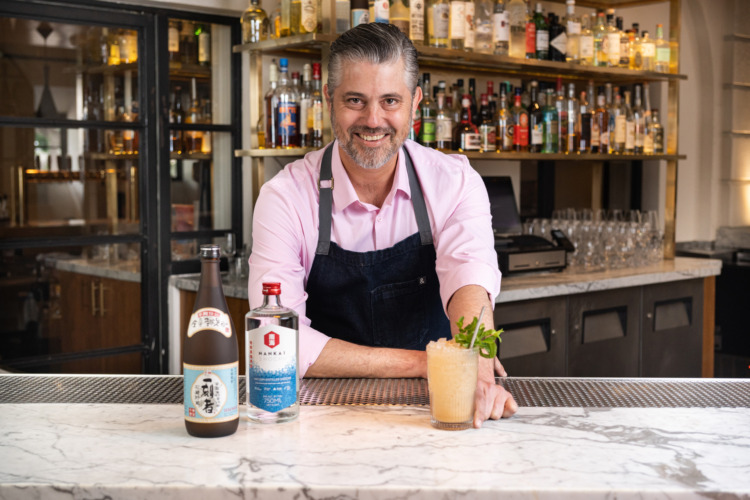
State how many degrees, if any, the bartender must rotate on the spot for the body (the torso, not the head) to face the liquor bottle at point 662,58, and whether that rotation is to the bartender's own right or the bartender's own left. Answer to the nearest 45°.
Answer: approximately 135° to the bartender's own left

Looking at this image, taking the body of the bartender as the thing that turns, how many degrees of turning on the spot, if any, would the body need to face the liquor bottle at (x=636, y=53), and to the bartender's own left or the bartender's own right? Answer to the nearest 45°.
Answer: approximately 135° to the bartender's own left

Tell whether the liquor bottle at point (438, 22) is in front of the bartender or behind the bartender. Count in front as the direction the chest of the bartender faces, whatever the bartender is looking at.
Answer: behind

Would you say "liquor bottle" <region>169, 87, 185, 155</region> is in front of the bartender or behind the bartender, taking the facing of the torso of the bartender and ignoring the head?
behind

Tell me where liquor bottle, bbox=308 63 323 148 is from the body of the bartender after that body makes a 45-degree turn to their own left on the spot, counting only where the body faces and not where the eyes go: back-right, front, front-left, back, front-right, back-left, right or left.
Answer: back-left

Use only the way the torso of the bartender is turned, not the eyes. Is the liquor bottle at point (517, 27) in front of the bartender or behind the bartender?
behind

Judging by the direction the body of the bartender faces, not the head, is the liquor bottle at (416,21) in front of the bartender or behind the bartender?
behind

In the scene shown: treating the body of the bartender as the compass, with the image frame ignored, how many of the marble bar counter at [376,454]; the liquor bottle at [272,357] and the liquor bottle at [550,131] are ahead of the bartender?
2

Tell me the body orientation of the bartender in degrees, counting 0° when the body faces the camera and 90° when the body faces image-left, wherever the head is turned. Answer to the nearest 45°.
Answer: approximately 0°

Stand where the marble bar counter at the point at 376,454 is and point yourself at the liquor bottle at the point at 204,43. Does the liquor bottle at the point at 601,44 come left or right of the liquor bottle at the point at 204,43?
right

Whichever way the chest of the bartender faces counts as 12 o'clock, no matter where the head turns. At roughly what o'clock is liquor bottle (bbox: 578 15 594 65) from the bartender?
The liquor bottle is roughly at 7 o'clock from the bartender.

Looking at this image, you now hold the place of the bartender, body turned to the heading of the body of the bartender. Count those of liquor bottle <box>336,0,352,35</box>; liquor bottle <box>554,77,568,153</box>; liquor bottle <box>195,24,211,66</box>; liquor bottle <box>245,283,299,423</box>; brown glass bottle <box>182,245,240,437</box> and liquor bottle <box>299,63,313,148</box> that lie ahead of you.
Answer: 2
